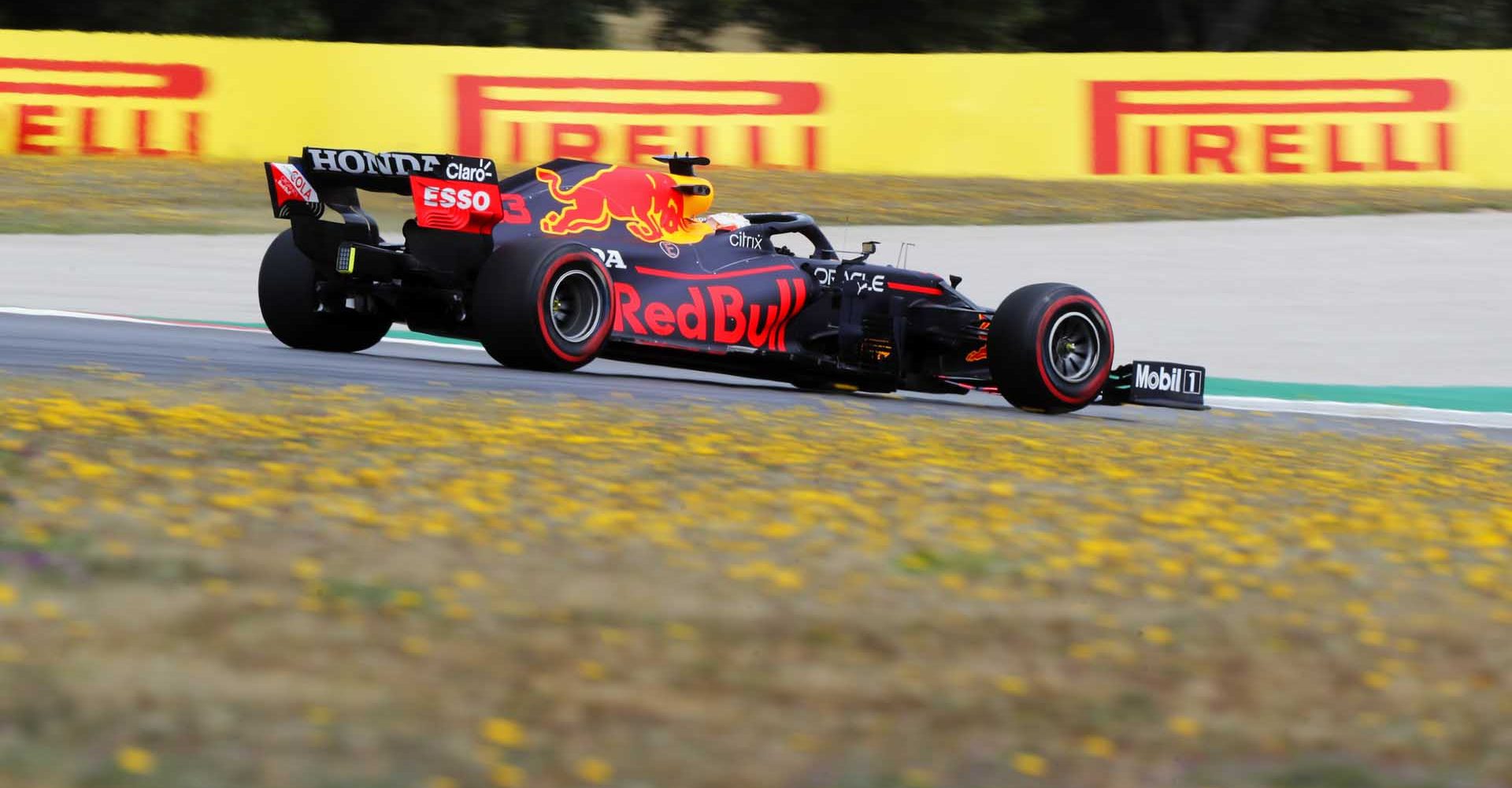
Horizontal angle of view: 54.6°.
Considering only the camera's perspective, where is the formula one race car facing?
facing away from the viewer and to the right of the viewer

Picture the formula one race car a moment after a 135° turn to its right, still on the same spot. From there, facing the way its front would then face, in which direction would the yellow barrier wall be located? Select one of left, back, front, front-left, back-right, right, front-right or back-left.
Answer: back
